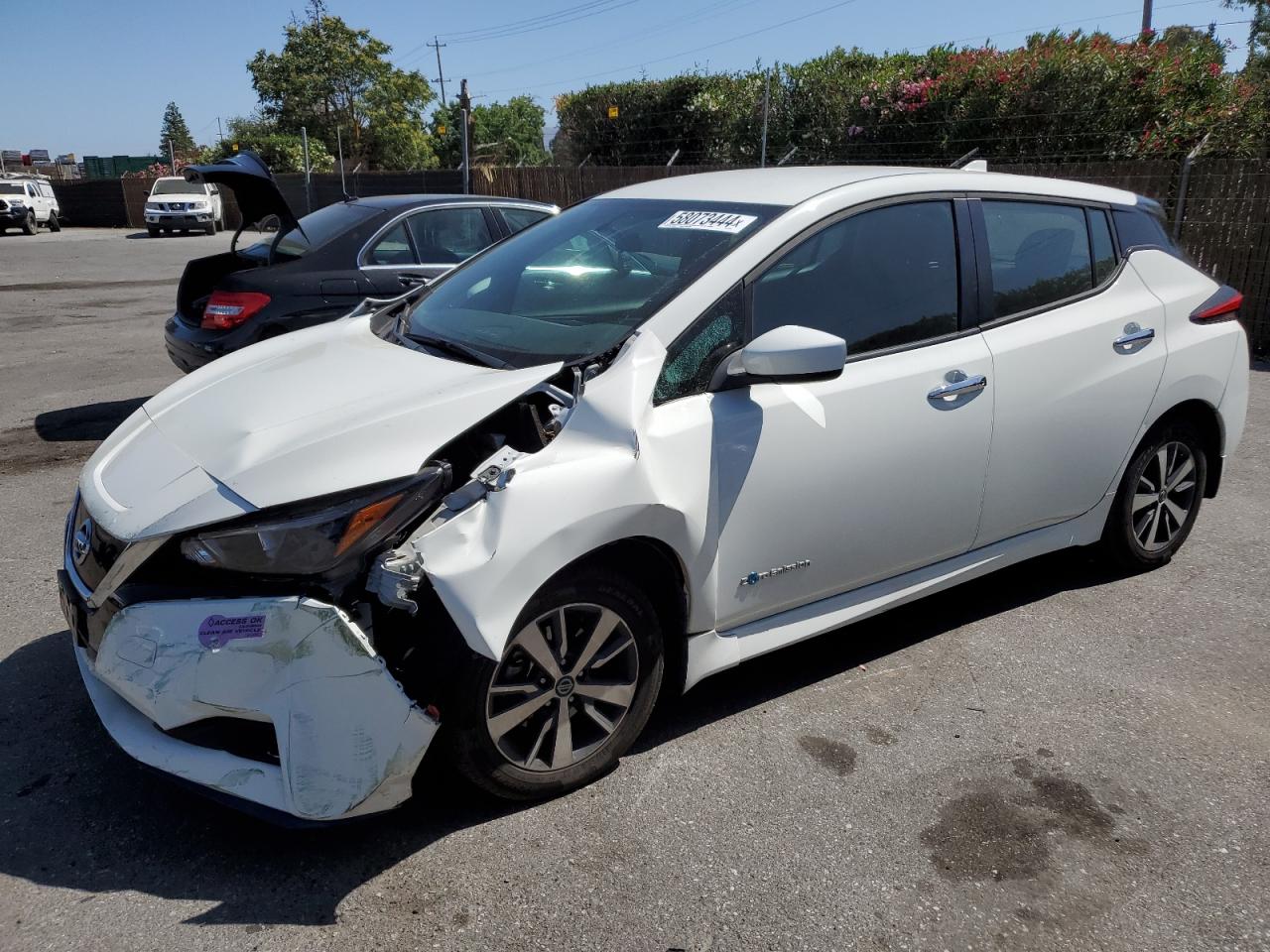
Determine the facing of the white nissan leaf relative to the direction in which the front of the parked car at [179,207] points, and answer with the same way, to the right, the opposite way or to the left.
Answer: to the right

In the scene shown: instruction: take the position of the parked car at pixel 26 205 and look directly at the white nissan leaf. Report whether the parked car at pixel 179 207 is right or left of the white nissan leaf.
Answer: left

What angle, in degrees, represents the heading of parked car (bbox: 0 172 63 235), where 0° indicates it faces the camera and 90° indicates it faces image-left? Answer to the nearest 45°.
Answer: approximately 45°

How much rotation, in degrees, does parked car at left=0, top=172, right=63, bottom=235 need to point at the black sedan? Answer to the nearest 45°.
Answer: approximately 45° to its left

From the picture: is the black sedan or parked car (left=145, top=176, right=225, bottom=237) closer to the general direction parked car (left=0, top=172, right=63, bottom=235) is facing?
the black sedan

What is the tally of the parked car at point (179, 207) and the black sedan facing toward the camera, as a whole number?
1

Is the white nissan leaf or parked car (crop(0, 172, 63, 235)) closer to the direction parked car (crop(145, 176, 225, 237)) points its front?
the white nissan leaf

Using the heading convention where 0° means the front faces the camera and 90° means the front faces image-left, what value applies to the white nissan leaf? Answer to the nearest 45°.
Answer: approximately 45°

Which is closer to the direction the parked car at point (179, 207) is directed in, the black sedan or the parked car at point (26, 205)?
the black sedan

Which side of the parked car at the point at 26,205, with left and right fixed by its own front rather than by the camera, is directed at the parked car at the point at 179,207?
left

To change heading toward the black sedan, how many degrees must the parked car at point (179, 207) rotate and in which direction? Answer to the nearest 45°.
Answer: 0° — it already faces it

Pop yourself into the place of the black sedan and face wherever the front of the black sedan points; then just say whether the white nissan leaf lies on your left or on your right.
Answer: on your right

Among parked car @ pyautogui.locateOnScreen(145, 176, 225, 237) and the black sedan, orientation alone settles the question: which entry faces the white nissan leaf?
the parked car

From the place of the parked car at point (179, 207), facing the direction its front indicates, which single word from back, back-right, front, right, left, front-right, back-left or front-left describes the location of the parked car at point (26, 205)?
back-right

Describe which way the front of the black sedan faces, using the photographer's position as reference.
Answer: facing away from the viewer and to the right of the viewer
